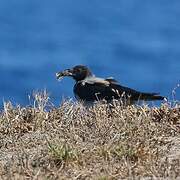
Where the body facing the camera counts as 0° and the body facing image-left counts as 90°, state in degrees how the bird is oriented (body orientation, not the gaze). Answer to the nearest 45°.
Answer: approximately 90°
